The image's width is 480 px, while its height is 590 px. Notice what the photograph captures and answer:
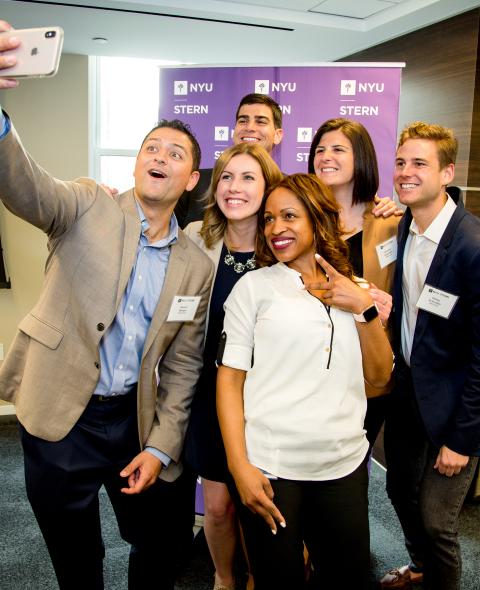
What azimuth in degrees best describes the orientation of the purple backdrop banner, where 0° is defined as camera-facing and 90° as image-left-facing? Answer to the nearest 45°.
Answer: approximately 0°

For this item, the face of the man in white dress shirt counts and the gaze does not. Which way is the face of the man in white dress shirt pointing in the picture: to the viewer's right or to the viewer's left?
to the viewer's left

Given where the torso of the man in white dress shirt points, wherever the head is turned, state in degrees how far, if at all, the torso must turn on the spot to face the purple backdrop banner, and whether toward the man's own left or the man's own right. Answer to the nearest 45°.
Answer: approximately 90° to the man's own right

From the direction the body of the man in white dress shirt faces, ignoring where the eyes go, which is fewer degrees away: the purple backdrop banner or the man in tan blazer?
the man in tan blazer

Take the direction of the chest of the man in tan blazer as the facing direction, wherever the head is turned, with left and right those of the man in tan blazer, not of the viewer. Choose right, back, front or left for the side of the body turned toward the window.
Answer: back

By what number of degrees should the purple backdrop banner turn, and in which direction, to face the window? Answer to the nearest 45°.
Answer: approximately 135° to its right

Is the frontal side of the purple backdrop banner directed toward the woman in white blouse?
yes

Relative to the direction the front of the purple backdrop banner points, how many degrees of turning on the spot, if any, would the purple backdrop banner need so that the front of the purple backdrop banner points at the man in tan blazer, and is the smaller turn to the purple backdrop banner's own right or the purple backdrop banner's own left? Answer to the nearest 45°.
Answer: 0° — it already faces them

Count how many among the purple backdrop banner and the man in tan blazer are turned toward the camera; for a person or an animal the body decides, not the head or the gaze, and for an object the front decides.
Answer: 2

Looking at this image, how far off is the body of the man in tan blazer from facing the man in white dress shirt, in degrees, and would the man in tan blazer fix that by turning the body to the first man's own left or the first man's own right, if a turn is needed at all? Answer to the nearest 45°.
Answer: approximately 90° to the first man's own left

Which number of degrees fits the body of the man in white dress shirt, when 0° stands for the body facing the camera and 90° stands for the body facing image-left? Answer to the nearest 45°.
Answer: approximately 45°
